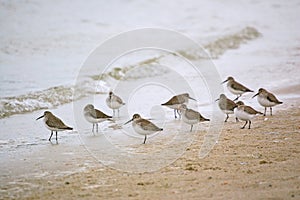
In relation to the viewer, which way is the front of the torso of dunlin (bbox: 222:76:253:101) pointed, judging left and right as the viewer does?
facing to the left of the viewer

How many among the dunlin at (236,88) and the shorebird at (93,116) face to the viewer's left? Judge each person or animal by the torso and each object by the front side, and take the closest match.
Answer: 2

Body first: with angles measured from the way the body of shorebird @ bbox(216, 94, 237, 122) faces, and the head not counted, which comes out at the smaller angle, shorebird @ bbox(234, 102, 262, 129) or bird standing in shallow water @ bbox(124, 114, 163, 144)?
the bird standing in shallow water

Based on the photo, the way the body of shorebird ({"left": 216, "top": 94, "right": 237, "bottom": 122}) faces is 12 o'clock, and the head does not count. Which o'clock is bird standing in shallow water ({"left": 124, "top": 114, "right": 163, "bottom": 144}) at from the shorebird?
The bird standing in shallow water is roughly at 12 o'clock from the shorebird.

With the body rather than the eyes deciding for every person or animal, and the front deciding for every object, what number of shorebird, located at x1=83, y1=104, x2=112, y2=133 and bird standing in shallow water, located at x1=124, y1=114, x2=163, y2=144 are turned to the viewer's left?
2

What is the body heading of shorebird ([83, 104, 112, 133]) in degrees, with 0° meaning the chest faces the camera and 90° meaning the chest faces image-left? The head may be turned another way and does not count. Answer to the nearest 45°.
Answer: approximately 90°

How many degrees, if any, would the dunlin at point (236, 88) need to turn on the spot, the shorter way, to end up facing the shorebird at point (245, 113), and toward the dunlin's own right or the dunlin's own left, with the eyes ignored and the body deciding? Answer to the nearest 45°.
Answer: approximately 90° to the dunlin's own left

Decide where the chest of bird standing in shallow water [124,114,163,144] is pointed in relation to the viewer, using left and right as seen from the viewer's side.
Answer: facing to the left of the viewer

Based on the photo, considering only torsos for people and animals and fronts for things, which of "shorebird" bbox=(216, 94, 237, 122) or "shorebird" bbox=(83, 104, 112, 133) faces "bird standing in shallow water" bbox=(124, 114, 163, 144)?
"shorebird" bbox=(216, 94, 237, 122)

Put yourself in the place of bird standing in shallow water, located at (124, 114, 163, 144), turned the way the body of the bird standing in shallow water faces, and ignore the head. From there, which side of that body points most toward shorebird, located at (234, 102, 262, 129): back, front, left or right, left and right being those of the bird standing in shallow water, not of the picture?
back
